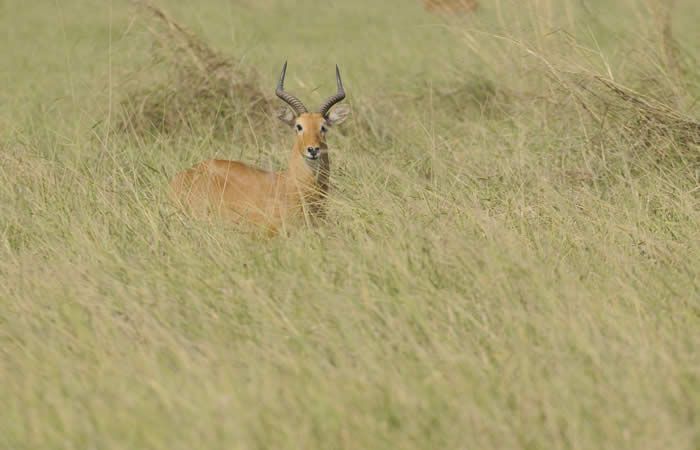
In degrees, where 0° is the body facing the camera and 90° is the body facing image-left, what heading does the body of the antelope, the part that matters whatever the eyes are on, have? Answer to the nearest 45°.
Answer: approximately 270°
